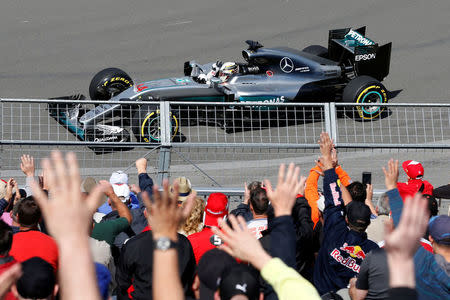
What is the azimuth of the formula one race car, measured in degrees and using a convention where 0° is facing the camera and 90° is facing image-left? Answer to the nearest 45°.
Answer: approximately 45°
